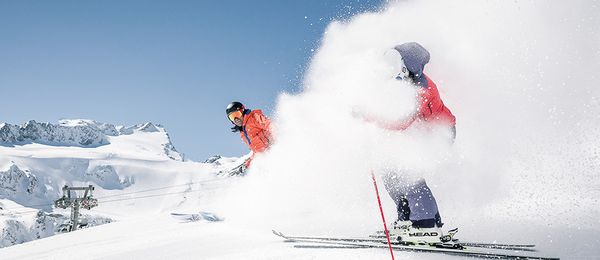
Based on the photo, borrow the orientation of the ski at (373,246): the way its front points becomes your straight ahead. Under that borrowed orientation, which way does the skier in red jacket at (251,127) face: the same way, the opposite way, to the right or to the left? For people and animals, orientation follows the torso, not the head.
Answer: to the left

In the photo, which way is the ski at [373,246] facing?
to the viewer's left

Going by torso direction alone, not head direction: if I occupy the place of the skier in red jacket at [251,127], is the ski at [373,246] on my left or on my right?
on my left

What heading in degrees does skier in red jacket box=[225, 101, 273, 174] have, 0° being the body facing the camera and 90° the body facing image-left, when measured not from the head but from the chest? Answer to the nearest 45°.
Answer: approximately 45°

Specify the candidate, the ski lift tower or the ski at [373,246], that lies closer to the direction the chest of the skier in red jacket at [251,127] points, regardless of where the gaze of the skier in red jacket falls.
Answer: the ski

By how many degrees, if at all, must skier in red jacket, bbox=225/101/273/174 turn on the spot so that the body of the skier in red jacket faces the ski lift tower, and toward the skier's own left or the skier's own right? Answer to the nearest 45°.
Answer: approximately 90° to the skier's own right

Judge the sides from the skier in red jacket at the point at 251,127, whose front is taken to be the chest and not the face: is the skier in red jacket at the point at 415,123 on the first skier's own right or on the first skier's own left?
on the first skier's own left
